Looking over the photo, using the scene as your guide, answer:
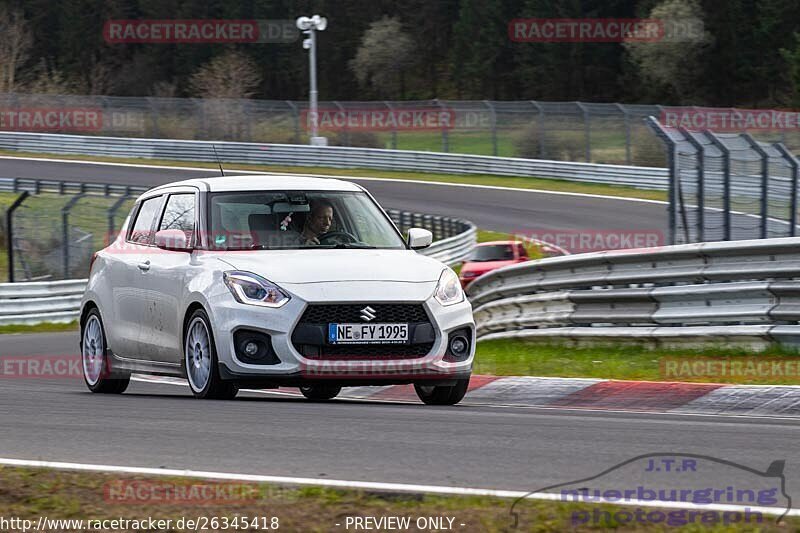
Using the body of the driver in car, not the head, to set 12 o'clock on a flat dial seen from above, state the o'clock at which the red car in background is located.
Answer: The red car in background is roughly at 8 o'clock from the driver in car.

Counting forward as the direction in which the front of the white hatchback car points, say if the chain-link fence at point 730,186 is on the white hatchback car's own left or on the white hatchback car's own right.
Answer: on the white hatchback car's own left

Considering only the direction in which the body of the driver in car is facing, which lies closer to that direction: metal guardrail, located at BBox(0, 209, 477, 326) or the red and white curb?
the red and white curb

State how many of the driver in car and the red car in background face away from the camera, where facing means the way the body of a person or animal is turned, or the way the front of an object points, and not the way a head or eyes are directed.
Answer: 0

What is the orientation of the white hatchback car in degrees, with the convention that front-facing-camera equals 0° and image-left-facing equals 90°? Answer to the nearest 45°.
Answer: approximately 315°

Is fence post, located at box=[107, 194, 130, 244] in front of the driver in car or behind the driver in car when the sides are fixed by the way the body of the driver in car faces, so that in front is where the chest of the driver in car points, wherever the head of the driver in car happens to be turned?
behind

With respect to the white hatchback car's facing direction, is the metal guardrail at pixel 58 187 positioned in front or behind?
behind

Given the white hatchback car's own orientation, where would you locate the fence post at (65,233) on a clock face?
The fence post is roughly at 7 o'clock from the white hatchback car.

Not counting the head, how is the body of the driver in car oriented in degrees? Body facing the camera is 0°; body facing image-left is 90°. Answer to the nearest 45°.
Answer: approximately 315°

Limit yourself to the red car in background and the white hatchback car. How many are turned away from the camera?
0
